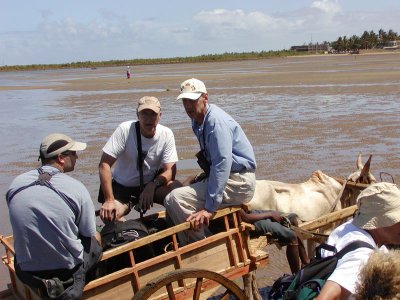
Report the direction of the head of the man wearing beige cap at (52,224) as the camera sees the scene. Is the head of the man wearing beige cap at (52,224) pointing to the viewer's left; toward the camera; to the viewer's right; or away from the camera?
to the viewer's right

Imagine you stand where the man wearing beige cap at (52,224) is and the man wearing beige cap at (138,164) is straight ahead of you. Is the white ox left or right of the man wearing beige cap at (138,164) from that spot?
right

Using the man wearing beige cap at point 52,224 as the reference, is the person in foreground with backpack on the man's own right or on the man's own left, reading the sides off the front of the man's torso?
on the man's own right

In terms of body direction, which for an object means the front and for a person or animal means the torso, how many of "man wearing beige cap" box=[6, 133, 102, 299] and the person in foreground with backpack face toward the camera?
0

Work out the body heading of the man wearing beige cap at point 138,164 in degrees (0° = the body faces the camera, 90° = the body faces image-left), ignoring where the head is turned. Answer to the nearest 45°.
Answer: approximately 0°

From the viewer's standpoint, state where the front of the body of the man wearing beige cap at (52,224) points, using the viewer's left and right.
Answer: facing away from the viewer and to the right of the viewer

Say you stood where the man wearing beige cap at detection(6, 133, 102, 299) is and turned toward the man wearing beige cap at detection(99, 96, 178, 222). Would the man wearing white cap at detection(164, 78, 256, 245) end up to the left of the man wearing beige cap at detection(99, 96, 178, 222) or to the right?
right

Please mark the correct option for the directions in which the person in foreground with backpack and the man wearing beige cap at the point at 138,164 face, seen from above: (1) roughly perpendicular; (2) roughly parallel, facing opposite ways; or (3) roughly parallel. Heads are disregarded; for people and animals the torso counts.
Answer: roughly perpendicular
